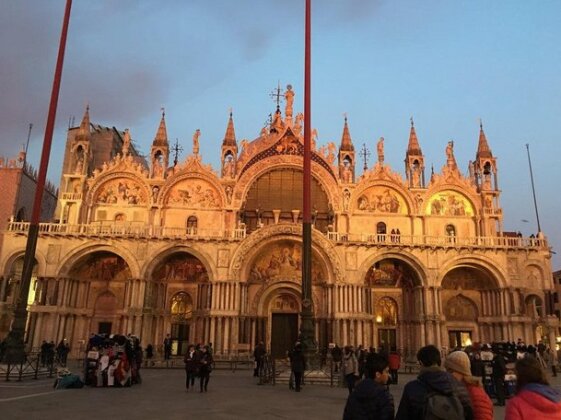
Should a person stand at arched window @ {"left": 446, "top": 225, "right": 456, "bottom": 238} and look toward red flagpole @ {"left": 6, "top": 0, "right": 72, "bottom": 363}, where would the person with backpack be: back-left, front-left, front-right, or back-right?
front-left

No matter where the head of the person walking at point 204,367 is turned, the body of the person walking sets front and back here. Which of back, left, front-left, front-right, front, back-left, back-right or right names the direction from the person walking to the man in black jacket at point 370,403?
front

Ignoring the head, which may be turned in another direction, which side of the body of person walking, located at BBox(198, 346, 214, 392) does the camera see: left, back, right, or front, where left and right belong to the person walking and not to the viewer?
front

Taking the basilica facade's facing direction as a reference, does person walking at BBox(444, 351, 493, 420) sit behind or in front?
in front

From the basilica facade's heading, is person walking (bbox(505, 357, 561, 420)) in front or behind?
in front

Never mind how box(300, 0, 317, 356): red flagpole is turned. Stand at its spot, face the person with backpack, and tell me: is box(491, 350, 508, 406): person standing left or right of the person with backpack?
left

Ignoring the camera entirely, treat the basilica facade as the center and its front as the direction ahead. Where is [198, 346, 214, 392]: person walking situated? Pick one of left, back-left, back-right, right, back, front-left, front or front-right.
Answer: front

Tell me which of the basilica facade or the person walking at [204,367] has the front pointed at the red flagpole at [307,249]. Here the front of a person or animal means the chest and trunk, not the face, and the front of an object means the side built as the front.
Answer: the basilica facade

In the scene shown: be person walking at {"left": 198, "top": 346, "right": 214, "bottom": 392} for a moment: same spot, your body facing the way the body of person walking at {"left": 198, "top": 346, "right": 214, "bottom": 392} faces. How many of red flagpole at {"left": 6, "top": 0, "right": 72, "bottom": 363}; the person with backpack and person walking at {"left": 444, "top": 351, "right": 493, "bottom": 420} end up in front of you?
2

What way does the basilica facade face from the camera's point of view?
toward the camera

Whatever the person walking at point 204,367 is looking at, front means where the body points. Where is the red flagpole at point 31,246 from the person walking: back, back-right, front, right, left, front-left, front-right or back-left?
back-right

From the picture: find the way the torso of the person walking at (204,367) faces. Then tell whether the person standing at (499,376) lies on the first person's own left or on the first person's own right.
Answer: on the first person's own left

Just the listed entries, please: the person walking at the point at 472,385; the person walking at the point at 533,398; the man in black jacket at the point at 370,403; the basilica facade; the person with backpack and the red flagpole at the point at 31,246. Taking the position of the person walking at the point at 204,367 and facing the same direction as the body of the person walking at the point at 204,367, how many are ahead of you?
4

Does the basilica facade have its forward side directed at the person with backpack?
yes

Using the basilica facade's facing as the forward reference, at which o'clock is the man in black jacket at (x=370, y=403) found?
The man in black jacket is roughly at 12 o'clock from the basilica facade.
